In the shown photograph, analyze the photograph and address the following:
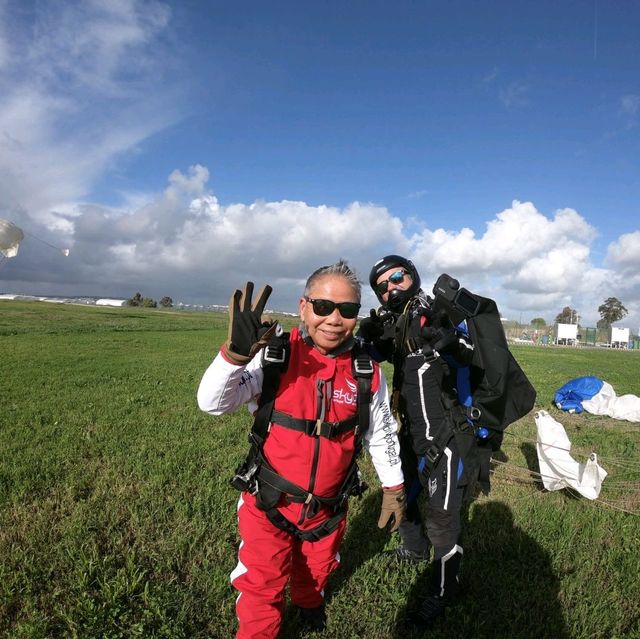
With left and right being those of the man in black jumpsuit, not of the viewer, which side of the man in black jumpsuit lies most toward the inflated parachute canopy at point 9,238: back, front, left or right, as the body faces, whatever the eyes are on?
right

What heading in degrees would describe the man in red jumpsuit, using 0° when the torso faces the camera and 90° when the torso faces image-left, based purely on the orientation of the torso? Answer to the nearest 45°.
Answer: approximately 0°

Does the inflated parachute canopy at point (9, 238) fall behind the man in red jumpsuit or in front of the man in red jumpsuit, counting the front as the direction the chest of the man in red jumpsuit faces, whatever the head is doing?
behind

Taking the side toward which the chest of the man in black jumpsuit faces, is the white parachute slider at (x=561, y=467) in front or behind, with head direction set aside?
behind

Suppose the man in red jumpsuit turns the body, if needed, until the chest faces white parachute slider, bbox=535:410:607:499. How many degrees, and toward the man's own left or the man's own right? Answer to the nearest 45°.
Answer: approximately 135° to the man's own left
